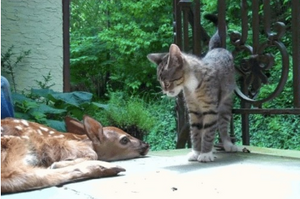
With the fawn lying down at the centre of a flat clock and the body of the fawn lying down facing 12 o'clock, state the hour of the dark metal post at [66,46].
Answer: The dark metal post is roughly at 9 o'clock from the fawn lying down.

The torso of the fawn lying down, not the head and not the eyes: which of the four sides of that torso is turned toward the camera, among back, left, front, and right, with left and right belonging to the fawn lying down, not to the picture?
right

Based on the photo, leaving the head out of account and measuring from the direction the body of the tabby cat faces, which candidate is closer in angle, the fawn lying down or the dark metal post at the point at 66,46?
the fawn lying down

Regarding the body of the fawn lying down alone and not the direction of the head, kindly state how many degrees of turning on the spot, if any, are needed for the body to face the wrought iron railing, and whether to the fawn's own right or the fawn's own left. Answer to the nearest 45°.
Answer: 0° — it already faces it

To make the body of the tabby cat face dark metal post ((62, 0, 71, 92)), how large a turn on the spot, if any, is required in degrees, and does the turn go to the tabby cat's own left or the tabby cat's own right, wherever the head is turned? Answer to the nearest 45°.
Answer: approximately 90° to the tabby cat's own right

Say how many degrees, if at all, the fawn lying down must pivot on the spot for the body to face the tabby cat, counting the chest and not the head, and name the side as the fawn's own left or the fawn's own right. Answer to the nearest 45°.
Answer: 0° — it already faces it

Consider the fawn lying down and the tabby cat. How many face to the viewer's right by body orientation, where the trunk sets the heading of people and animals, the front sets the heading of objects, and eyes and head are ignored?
1

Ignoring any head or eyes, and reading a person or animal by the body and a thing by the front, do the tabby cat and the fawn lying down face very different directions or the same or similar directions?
very different directions

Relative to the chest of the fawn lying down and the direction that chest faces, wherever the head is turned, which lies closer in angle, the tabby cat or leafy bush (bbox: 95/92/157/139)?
the tabby cat

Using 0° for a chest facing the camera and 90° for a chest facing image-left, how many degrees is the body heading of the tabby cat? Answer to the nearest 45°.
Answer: approximately 45°
